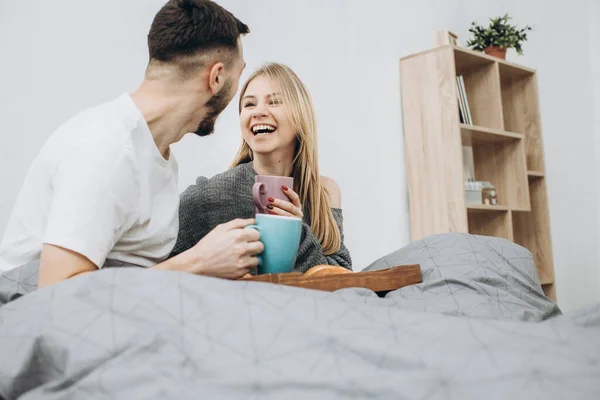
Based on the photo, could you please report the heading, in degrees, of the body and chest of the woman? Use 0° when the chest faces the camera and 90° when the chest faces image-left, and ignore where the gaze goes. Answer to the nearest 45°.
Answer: approximately 0°

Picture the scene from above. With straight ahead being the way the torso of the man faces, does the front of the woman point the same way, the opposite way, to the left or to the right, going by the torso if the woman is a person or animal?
to the right

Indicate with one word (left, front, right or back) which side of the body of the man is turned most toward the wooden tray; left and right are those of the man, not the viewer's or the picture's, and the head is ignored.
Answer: front

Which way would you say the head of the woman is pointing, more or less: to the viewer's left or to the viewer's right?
to the viewer's left

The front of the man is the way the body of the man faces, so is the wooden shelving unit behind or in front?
in front

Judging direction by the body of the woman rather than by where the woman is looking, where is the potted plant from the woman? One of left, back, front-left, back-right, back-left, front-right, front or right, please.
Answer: back-left

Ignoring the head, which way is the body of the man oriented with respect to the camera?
to the viewer's right

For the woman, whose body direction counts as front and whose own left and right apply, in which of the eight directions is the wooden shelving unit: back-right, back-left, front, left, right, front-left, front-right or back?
back-left

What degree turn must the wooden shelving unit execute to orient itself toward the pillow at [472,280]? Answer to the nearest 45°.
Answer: approximately 45° to its right
